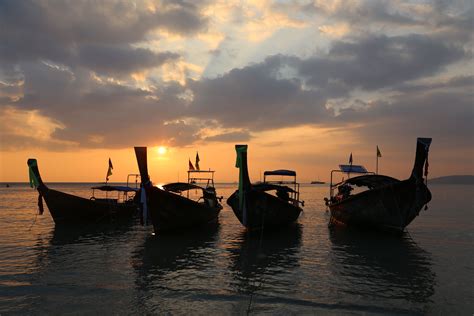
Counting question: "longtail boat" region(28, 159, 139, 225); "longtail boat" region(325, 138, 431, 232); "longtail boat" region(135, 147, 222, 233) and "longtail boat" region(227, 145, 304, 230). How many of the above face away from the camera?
0

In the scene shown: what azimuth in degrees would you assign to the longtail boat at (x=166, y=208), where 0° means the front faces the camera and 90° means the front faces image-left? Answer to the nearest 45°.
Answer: approximately 45°

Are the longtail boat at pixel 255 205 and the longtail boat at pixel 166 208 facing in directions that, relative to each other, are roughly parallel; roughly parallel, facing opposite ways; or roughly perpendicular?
roughly parallel

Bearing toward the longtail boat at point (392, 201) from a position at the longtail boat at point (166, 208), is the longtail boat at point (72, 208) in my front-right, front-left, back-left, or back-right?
back-left

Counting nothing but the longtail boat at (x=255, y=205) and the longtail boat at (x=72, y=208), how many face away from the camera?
0

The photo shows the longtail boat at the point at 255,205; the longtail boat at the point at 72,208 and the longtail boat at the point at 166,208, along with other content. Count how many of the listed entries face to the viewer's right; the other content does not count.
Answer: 0

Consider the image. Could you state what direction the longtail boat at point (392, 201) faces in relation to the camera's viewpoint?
facing the viewer and to the right of the viewer

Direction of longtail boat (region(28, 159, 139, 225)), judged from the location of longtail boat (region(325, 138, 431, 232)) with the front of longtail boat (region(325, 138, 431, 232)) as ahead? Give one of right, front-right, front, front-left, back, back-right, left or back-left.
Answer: back-right

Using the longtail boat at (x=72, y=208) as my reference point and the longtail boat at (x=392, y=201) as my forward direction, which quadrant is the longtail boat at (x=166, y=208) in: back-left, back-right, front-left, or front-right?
front-right

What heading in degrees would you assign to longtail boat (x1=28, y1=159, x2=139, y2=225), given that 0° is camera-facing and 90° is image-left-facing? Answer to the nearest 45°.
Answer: approximately 45°

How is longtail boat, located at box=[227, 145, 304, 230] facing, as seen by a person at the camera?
facing the viewer and to the left of the viewer
